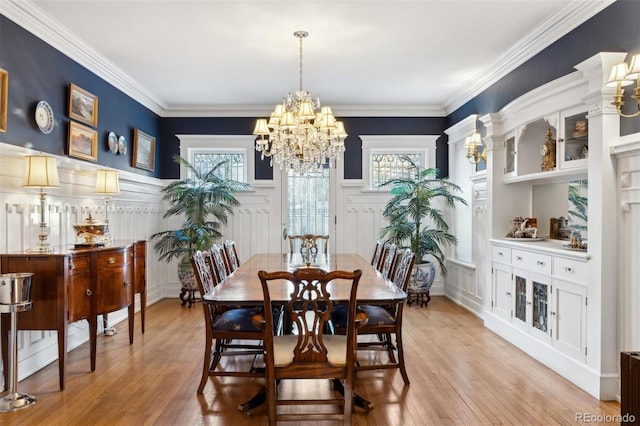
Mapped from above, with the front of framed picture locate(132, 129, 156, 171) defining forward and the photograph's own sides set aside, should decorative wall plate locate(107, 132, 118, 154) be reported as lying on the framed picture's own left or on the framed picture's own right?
on the framed picture's own right

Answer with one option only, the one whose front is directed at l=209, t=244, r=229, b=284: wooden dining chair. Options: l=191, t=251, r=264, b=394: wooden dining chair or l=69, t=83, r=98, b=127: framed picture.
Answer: the framed picture

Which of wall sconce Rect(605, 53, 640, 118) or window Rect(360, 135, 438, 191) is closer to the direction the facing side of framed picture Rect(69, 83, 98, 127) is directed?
the wall sconce

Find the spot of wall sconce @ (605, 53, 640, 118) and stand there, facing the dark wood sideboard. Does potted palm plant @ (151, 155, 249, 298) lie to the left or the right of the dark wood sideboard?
right

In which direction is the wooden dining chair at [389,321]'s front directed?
to the viewer's left

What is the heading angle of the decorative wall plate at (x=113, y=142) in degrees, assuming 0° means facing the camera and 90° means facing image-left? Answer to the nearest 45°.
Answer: approximately 315°

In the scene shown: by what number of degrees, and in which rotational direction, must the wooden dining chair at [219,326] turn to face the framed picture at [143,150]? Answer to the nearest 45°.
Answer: approximately 90° to its left

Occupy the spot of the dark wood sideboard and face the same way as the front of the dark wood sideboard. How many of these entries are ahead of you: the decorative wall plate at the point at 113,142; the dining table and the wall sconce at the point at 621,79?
2

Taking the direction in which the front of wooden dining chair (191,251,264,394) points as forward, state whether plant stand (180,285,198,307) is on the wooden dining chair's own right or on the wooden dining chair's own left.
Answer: on the wooden dining chair's own left

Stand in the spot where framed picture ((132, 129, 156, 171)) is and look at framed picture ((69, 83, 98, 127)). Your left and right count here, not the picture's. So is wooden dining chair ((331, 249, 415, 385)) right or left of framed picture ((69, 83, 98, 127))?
left
